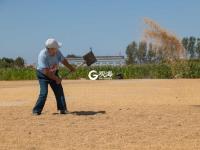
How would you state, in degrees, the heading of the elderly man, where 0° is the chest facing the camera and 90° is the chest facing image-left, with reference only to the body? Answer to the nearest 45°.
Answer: approximately 315°
